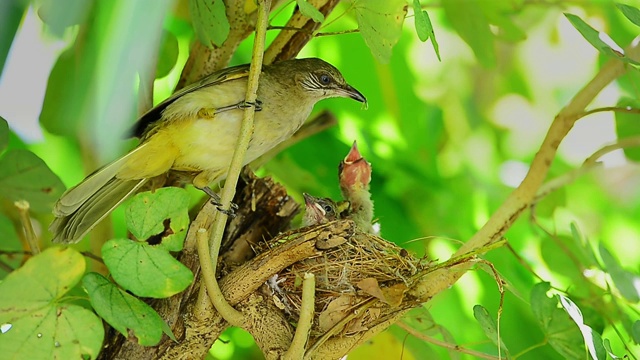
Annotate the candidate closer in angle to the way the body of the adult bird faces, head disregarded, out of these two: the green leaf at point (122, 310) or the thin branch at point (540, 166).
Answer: the thin branch

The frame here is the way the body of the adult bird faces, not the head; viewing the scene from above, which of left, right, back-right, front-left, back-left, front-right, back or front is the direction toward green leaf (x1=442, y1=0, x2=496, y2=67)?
front

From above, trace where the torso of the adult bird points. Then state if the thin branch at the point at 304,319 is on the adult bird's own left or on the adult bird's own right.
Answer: on the adult bird's own right

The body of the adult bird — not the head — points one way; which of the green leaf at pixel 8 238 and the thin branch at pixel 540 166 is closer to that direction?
the thin branch

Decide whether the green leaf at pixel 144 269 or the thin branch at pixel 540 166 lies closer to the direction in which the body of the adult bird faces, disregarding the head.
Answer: the thin branch

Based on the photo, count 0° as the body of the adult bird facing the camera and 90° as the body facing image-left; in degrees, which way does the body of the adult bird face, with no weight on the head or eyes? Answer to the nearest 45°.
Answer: approximately 270°

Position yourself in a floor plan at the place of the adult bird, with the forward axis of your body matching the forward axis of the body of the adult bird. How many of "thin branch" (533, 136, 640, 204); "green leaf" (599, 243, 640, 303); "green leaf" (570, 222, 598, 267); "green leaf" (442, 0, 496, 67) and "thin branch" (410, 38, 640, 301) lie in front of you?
5

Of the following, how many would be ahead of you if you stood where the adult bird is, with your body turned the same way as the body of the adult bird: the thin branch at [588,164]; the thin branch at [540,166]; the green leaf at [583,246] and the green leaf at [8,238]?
3
